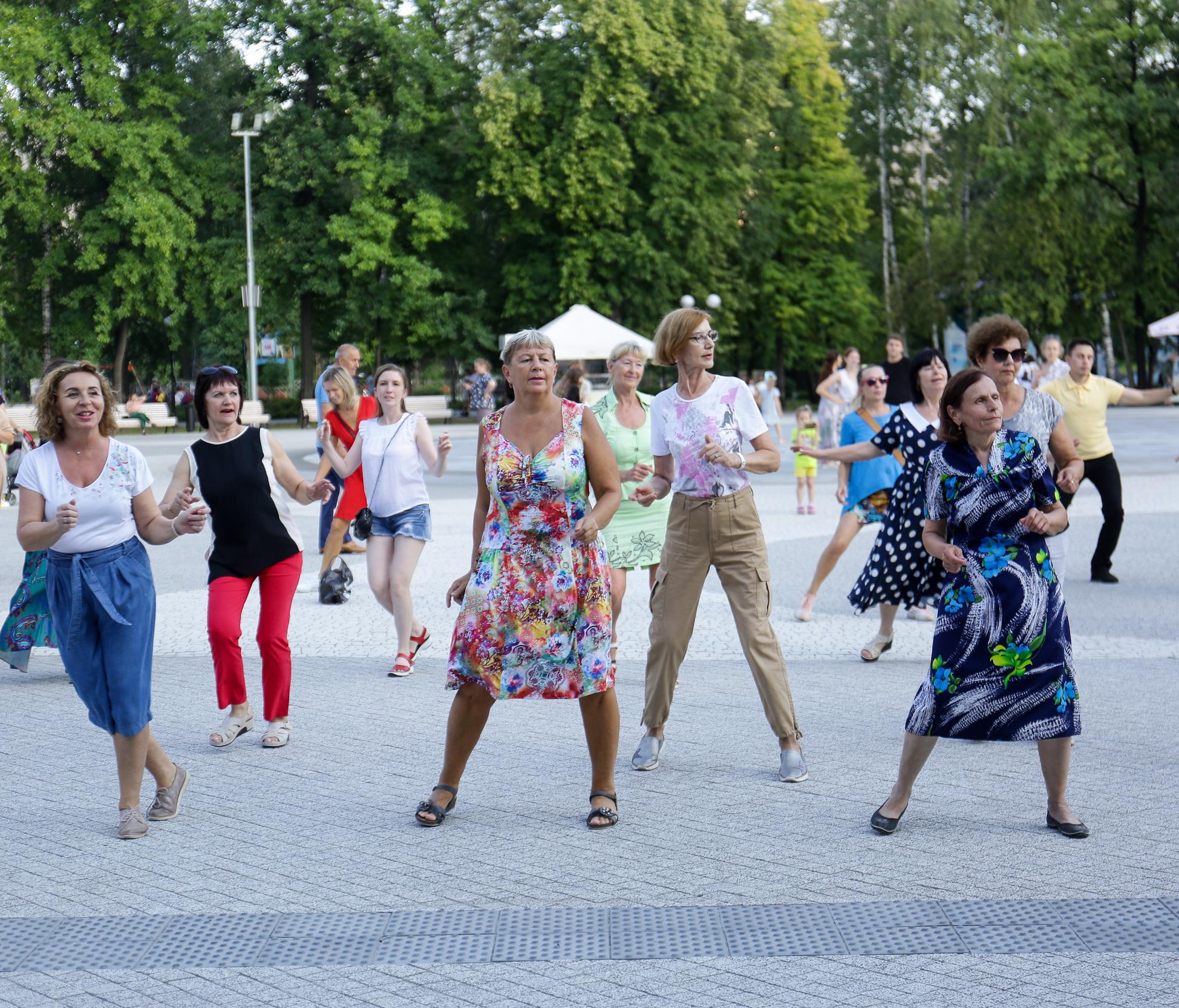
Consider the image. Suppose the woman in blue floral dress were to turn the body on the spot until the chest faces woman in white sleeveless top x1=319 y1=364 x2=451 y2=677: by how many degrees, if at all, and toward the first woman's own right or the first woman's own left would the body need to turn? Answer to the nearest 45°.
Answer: approximately 135° to the first woman's own right

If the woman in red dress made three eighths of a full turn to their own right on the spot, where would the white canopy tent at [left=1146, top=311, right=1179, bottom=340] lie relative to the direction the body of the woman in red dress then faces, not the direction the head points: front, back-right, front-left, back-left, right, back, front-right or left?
front-right

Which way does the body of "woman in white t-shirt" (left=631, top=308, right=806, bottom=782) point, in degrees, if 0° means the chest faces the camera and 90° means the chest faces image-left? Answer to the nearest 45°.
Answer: approximately 0°

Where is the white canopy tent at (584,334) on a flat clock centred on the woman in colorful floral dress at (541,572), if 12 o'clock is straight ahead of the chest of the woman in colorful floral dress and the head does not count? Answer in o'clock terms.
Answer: The white canopy tent is roughly at 6 o'clock from the woman in colorful floral dress.

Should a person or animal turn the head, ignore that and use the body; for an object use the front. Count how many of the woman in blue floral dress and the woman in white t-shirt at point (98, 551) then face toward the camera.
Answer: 2

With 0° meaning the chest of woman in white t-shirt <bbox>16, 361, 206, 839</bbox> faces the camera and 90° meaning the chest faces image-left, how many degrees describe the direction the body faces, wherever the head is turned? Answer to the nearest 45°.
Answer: approximately 0°
